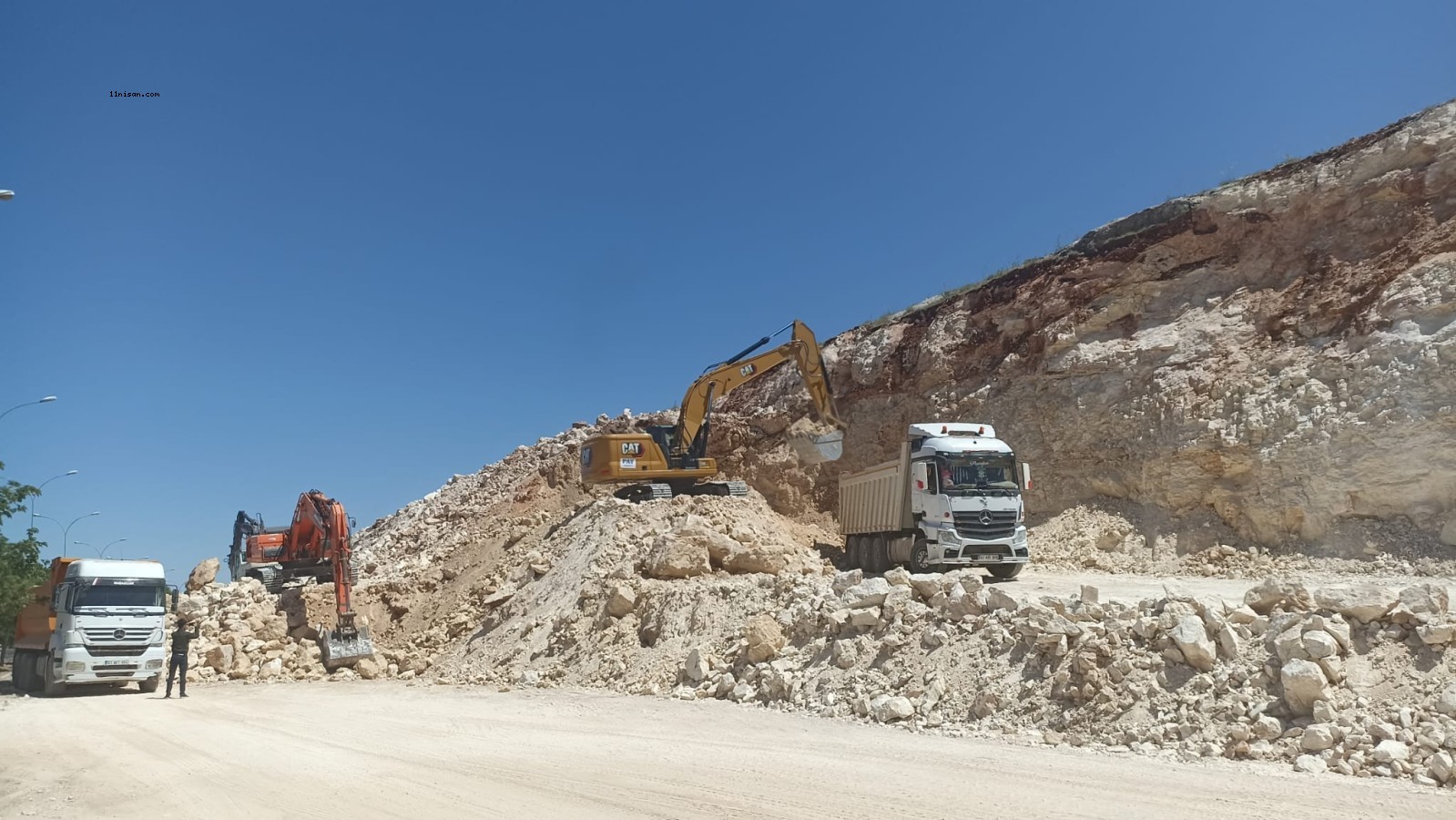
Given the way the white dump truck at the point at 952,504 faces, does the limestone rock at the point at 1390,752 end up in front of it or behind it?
in front

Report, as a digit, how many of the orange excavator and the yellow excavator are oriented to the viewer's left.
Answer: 0

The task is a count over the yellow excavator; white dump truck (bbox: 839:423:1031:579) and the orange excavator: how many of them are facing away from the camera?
0

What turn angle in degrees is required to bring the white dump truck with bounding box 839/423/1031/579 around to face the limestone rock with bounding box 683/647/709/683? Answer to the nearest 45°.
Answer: approximately 90° to its right

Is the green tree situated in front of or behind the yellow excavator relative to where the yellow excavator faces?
behind

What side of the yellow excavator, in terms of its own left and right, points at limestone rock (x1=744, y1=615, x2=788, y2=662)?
right

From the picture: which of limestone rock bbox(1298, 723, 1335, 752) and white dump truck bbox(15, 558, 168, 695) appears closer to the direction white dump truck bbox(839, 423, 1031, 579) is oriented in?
the limestone rock

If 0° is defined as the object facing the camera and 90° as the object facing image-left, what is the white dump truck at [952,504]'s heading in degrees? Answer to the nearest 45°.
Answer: approximately 315°

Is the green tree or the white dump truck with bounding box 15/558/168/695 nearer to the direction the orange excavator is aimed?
the white dump truck

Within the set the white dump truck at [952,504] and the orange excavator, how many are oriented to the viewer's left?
0

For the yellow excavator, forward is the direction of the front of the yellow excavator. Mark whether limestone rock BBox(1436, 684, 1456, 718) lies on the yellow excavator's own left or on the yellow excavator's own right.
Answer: on the yellow excavator's own right

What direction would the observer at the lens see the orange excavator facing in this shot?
facing the viewer and to the right of the viewer

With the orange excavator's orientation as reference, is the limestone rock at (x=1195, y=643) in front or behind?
in front

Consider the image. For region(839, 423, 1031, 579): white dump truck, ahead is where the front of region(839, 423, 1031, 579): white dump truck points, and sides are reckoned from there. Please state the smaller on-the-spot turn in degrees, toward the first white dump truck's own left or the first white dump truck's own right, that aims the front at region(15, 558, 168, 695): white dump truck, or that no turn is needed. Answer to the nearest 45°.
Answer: approximately 135° to the first white dump truck's own right

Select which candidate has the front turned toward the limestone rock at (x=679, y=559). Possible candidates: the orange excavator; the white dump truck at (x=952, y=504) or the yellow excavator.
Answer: the orange excavator

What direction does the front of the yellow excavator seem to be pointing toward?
to the viewer's right

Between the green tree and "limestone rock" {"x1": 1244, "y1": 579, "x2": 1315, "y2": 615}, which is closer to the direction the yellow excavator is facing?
the limestone rock

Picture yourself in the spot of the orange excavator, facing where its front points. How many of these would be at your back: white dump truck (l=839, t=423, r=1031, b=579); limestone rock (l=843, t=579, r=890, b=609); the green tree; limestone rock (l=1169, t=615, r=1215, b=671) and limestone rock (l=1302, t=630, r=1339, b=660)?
1

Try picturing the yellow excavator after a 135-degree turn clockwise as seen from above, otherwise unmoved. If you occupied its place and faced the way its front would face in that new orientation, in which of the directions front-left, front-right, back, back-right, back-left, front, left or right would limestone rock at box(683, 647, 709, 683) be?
front-left
